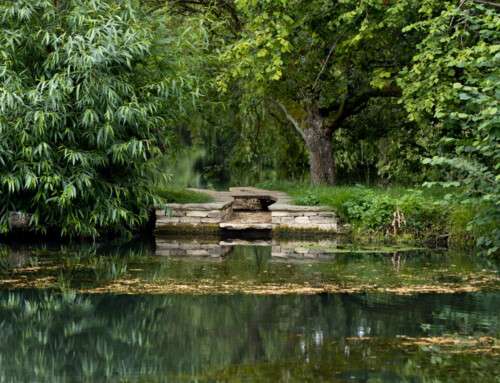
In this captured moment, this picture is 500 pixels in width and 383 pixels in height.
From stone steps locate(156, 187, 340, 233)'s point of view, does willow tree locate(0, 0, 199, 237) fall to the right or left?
on its right

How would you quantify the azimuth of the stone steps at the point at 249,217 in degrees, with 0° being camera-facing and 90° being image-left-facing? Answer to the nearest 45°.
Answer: approximately 0°
